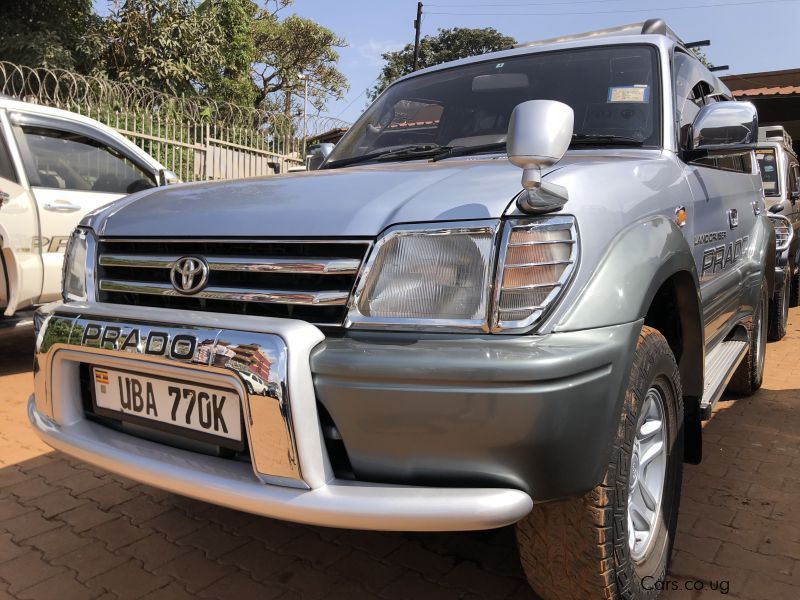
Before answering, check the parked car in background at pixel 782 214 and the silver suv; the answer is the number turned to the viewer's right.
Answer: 0

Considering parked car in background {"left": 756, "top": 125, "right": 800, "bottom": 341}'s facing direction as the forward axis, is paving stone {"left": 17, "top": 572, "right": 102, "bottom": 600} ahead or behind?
ahead

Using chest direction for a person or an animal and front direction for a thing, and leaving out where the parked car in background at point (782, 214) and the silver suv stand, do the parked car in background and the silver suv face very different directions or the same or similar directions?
same or similar directions

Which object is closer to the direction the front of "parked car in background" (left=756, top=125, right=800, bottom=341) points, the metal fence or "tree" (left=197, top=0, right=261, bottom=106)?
the metal fence

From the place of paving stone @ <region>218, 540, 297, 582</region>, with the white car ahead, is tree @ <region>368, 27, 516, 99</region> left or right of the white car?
right

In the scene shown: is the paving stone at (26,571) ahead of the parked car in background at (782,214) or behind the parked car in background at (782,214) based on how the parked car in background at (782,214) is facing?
ahead

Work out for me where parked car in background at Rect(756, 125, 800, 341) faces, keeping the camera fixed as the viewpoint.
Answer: facing the viewer and to the left of the viewer

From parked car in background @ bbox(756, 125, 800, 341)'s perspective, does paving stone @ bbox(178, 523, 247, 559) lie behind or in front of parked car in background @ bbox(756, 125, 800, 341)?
in front

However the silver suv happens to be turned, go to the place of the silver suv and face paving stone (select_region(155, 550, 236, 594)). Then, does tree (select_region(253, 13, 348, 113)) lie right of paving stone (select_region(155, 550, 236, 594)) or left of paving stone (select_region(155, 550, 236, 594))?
right

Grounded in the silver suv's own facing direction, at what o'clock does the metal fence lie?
The metal fence is roughly at 4 o'clock from the silver suv.
